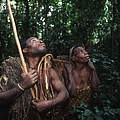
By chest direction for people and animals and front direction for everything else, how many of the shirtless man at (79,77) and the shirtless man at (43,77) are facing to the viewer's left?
0

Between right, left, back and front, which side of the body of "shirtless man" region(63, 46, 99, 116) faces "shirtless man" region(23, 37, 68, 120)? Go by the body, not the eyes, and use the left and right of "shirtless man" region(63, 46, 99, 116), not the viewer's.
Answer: right

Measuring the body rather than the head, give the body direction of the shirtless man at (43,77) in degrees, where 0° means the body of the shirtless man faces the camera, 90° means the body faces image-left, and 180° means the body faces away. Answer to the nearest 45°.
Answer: approximately 315°

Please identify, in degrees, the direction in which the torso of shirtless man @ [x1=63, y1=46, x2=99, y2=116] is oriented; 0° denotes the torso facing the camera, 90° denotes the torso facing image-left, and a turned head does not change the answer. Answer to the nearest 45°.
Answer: approximately 315°

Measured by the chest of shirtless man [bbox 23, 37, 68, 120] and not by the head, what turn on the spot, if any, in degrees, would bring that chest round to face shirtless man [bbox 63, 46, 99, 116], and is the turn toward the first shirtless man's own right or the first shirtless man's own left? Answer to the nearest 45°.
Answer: approximately 90° to the first shirtless man's own left
